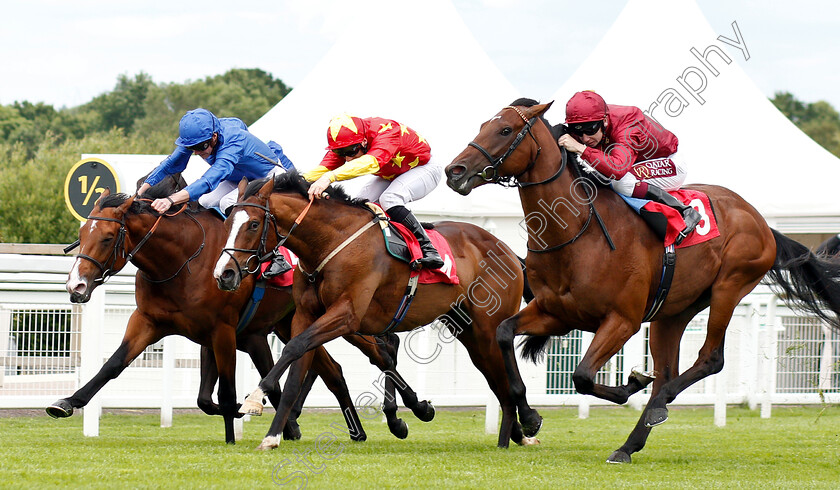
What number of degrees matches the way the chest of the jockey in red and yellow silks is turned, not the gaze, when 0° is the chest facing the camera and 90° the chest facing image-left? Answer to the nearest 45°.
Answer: approximately 45°

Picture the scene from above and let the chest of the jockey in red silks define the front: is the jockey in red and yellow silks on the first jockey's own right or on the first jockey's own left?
on the first jockey's own right

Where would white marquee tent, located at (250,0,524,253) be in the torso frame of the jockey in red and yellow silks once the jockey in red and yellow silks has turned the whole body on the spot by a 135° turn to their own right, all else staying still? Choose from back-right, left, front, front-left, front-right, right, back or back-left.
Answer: front

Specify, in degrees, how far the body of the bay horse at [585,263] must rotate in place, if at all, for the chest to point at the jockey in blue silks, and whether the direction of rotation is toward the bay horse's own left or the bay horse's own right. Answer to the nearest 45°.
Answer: approximately 45° to the bay horse's own right

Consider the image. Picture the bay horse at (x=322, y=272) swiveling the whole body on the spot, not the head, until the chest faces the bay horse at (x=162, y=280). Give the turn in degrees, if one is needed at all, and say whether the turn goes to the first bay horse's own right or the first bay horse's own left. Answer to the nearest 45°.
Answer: approximately 90° to the first bay horse's own right

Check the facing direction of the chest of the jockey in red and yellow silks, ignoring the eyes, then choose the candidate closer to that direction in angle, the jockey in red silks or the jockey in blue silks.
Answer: the jockey in blue silks

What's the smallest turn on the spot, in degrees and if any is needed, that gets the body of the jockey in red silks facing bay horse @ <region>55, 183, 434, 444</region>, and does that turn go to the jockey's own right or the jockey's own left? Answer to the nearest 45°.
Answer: approximately 45° to the jockey's own right

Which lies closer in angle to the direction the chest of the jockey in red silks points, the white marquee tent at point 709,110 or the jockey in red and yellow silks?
the jockey in red and yellow silks

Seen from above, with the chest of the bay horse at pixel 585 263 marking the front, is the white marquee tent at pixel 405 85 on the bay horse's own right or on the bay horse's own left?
on the bay horse's own right

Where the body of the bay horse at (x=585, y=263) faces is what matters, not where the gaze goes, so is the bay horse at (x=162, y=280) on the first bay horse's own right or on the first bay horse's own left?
on the first bay horse's own right
